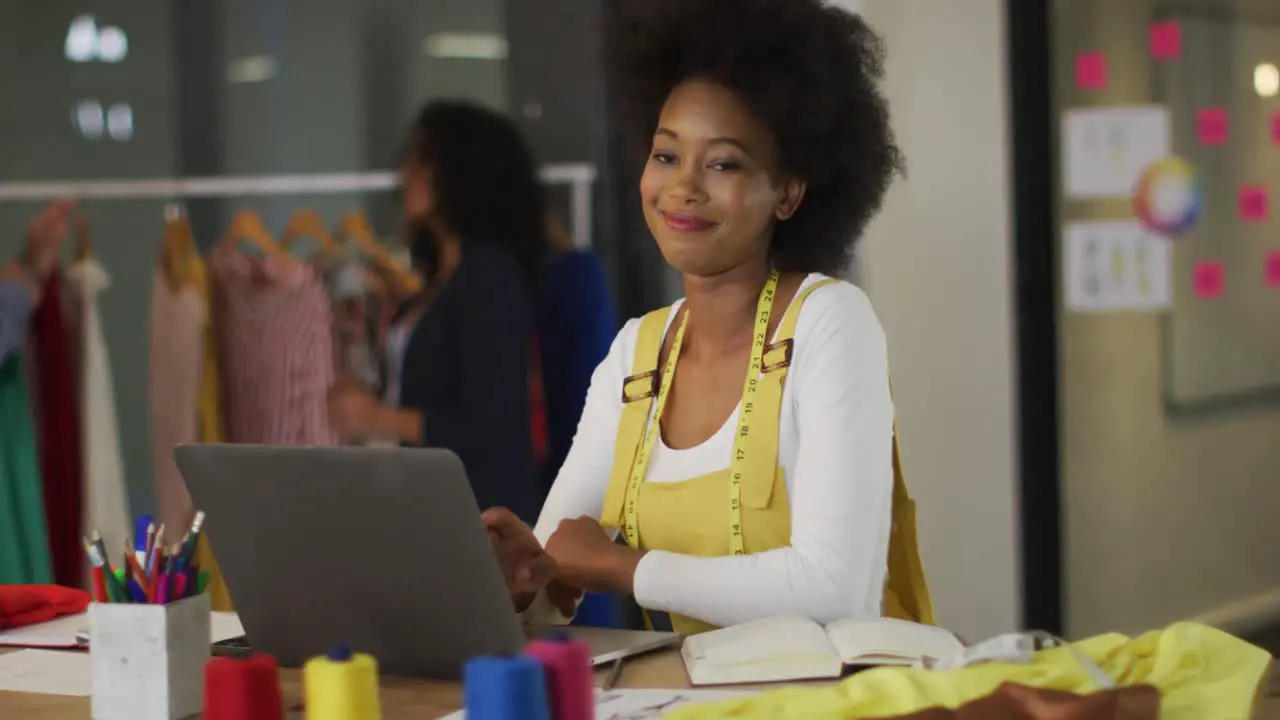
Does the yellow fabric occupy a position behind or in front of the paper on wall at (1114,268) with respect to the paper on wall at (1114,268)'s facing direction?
in front

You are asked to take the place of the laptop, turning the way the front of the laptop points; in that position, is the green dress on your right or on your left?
on your left

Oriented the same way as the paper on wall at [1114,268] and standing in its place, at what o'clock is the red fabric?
The red fabric is roughly at 1 o'clock from the paper on wall.

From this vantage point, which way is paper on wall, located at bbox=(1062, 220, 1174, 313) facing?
toward the camera

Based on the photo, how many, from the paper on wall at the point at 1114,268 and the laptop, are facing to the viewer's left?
0

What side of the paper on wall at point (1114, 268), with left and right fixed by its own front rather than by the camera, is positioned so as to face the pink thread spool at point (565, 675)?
front

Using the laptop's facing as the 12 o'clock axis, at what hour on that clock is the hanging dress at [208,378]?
The hanging dress is roughly at 10 o'clock from the laptop.

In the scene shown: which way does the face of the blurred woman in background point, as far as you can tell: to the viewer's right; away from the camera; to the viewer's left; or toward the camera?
to the viewer's left

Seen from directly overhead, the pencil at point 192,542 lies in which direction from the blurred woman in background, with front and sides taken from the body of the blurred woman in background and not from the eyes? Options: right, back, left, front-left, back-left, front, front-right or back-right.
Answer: left

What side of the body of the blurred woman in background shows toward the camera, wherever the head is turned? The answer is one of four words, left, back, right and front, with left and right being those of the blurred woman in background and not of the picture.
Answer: left

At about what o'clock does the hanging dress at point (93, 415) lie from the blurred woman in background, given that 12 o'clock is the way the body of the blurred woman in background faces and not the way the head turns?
The hanging dress is roughly at 12 o'clock from the blurred woman in background.

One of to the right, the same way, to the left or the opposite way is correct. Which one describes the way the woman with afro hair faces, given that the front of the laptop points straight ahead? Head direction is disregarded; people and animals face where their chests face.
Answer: the opposite way

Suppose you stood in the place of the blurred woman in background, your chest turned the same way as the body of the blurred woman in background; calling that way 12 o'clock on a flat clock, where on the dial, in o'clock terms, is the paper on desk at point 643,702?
The paper on desk is roughly at 9 o'clock from the blurred woman in background.

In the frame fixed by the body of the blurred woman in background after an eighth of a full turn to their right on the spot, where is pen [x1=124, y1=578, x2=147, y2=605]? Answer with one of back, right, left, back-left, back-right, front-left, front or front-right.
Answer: back-left

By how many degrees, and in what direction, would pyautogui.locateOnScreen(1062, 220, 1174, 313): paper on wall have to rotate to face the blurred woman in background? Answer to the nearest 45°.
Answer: approximately 45° to its right
